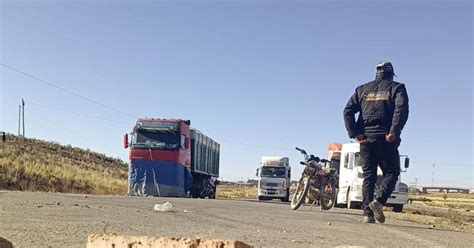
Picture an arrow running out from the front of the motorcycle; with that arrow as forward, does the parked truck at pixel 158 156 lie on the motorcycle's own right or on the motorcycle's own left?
on the motorcycle's own right

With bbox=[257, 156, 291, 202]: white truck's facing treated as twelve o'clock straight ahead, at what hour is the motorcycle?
The motorcycle is roughly at 12 o'clock from the white truck.

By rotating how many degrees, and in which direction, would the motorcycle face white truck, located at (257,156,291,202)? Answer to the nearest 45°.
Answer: approximately 135° to its right

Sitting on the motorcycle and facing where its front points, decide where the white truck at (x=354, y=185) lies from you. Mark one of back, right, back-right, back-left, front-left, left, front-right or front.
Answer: back-right

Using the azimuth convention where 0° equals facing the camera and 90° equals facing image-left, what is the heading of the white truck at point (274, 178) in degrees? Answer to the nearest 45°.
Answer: approximately 0°

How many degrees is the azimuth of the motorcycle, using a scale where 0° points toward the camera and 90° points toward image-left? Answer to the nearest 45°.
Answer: approximately 45°
